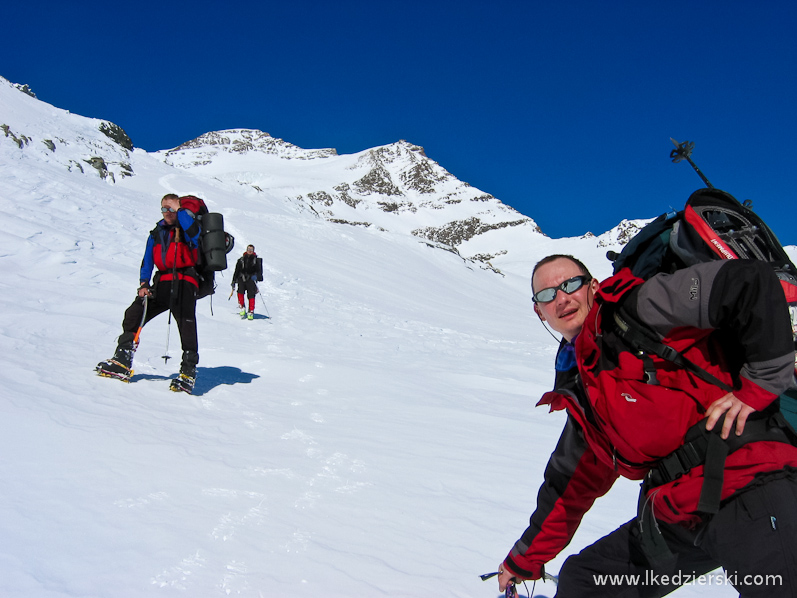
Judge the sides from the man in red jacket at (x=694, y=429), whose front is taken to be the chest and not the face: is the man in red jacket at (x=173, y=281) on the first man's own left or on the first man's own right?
on the first man's own right

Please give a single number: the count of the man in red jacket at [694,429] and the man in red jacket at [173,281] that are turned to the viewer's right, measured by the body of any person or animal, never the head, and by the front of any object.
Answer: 0

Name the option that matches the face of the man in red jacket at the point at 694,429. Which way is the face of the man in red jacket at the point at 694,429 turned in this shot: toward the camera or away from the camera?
toward the camera

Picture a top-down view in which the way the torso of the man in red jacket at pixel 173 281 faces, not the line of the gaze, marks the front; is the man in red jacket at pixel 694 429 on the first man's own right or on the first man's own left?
on the first man's own left

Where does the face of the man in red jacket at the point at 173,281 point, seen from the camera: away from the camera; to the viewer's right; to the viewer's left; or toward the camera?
toward the camera

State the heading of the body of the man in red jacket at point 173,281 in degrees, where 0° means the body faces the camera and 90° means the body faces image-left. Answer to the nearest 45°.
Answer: approximately 45°
